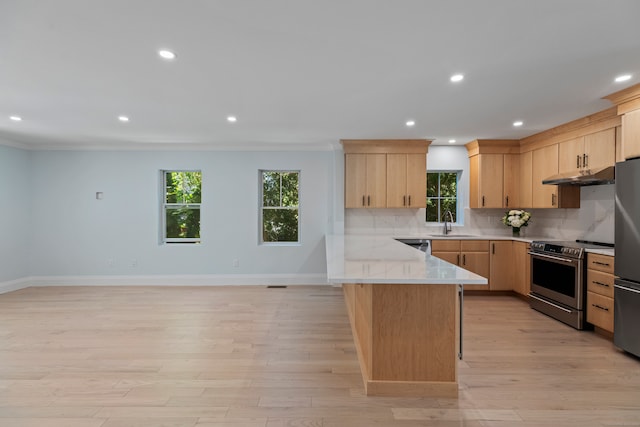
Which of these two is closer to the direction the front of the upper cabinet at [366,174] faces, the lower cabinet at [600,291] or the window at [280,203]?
the lower cabinet

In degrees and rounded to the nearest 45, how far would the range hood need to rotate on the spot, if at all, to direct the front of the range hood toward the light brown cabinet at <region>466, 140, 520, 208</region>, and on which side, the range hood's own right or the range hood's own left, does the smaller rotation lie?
approximately 90° to the range hood's own right

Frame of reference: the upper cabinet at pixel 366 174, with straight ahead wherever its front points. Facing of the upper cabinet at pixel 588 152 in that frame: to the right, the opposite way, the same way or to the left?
to the right

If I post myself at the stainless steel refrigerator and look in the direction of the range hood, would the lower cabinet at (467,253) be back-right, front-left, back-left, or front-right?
front-left

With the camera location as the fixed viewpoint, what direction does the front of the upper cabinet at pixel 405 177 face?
facing the viewer

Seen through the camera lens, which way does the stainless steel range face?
facing the viewer and to the left of the viewer

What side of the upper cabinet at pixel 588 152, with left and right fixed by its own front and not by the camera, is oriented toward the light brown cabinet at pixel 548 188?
right

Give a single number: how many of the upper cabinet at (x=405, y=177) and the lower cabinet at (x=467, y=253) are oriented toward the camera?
2

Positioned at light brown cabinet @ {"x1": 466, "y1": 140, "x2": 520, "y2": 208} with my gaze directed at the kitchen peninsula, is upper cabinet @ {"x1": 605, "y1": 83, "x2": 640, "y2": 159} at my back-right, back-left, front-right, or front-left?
front-left

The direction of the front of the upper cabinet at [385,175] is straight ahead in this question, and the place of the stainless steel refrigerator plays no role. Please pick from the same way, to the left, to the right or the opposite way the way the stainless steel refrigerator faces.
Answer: to the right

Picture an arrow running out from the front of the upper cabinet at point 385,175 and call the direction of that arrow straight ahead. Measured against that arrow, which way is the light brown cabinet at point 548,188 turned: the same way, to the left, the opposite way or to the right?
to the right

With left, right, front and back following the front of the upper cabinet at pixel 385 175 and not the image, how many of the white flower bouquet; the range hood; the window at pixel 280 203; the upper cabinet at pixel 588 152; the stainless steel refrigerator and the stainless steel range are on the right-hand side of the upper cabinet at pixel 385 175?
1

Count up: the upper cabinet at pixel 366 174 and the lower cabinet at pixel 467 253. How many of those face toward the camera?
2

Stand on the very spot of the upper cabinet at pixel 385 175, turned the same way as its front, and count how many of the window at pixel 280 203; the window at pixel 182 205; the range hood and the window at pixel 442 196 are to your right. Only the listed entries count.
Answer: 2

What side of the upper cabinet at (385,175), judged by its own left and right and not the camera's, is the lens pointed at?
front

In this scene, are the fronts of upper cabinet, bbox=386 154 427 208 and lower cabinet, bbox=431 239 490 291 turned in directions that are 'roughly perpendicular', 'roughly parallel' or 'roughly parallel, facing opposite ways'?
roughly parallel
